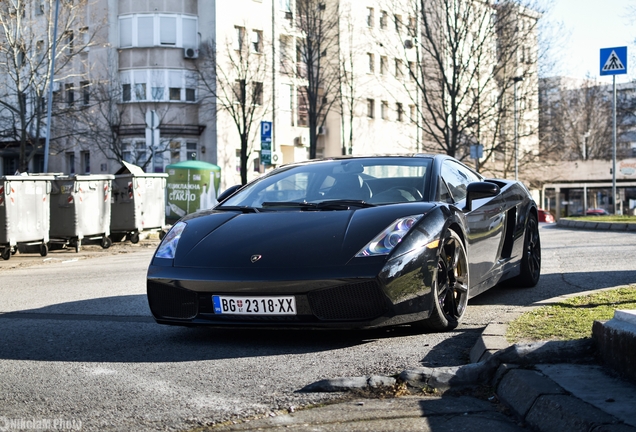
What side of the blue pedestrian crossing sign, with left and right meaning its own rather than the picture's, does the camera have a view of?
front

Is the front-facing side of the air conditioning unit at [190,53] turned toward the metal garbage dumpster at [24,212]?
yes

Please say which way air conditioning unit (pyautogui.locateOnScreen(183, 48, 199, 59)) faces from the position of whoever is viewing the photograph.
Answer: facing the viewer

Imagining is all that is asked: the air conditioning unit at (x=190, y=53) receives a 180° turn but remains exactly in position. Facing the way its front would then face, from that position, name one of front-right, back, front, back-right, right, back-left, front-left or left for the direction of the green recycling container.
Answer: back

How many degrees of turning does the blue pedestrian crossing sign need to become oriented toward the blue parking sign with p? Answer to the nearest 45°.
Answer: approximately 90° to its right

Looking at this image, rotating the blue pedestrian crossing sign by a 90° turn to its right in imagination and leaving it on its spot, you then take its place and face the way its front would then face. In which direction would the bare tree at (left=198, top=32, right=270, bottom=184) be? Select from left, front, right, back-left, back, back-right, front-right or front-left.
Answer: front-right

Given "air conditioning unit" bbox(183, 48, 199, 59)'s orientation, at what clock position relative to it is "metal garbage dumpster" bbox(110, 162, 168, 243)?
The metal garbage dumpster is roughly at 12 o'clock from the air conditioning unit.

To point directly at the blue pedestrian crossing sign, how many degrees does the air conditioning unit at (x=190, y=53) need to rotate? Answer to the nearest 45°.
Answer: approximately 45° to its left

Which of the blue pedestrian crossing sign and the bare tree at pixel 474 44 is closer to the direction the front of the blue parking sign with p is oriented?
the blue pedestrian crossing sign

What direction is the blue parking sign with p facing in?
toward the camera

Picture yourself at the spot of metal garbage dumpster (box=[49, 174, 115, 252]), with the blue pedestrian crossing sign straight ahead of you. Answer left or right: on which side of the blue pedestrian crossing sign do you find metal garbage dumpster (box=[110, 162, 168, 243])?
left

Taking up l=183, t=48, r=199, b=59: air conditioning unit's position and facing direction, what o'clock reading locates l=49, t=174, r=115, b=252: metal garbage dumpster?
The metal garbage dumpster is roughly at 12 o'clock from the air conditioning unit.

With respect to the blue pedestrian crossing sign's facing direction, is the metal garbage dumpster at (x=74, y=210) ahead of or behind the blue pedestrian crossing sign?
ahead

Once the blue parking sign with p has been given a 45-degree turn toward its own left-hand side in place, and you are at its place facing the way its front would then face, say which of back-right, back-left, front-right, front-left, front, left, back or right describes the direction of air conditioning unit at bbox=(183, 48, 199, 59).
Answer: back-left
